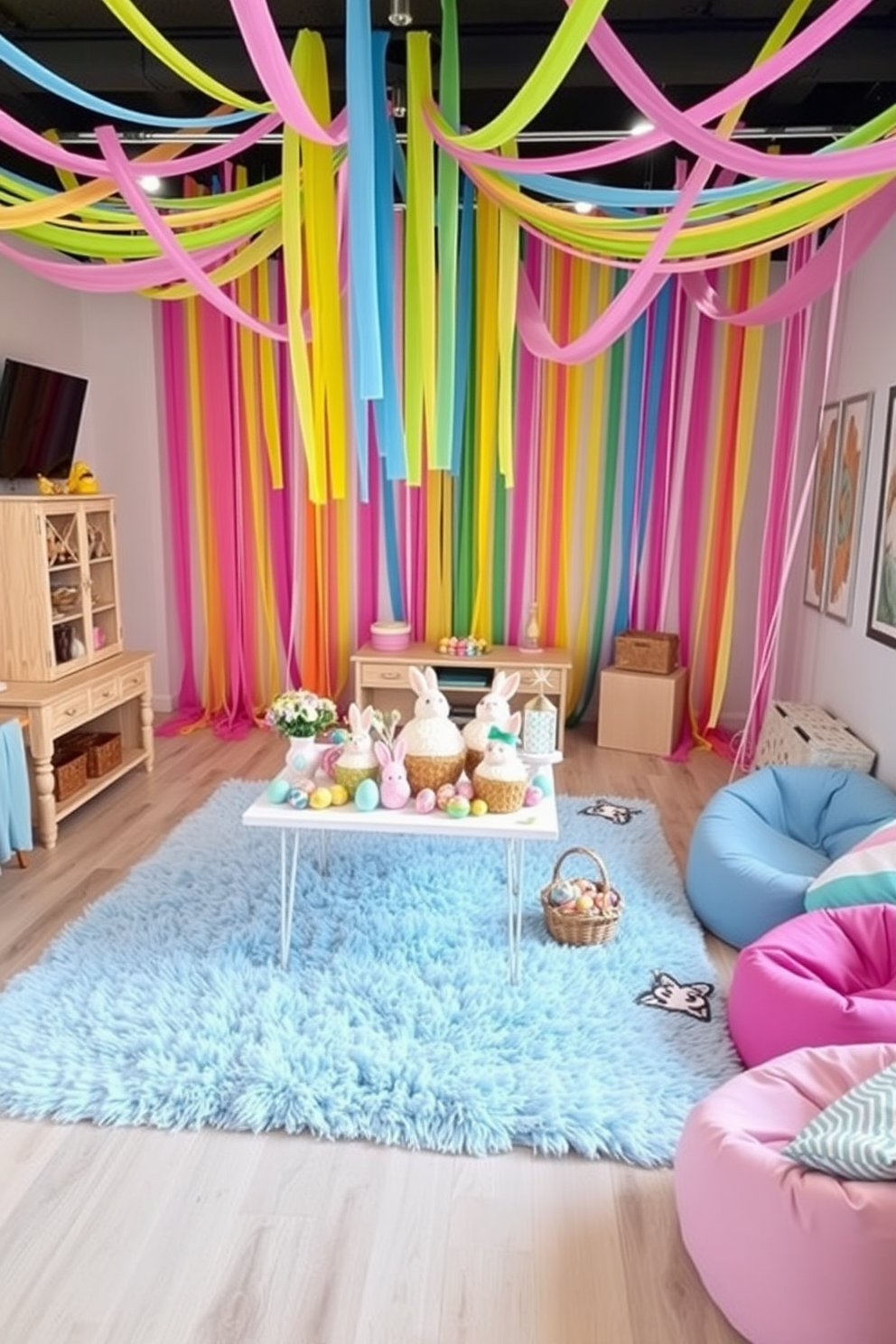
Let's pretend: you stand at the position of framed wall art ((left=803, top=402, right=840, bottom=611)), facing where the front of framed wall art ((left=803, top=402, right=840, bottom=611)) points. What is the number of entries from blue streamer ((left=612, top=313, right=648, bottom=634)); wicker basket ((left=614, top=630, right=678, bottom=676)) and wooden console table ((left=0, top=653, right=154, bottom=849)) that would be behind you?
0

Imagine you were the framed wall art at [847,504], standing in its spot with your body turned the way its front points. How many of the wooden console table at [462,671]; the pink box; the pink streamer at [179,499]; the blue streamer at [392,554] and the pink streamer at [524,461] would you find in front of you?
5

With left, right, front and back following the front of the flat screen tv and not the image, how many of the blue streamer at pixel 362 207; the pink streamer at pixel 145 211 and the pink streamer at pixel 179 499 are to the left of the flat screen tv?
1

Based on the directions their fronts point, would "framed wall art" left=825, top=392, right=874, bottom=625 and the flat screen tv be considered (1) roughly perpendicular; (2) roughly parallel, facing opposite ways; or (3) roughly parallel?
roughly parallel, facing opposite ways

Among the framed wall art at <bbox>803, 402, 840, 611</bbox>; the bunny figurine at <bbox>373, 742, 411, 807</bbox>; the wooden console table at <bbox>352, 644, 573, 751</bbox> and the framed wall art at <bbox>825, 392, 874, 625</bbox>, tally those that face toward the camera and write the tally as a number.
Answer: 2

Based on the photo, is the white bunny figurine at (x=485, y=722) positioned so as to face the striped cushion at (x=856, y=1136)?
no

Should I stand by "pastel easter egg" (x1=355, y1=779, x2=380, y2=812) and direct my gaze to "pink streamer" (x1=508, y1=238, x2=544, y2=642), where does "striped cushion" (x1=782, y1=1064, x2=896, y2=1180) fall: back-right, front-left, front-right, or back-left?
back-right

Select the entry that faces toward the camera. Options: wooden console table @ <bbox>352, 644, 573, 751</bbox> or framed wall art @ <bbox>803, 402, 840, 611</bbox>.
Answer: the wooden console table

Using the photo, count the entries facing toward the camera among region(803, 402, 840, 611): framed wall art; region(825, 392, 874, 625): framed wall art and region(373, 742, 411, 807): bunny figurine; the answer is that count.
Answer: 1

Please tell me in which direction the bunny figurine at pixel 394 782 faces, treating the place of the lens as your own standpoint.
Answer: facing the viewer

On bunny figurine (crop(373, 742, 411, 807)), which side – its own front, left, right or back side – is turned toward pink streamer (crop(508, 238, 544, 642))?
back

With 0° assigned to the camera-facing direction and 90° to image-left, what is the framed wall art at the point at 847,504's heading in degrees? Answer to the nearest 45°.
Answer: approximately 90°

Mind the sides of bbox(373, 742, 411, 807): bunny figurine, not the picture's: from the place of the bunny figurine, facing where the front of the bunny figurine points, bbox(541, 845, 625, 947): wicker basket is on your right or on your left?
on your left

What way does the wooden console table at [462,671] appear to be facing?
toward the camera

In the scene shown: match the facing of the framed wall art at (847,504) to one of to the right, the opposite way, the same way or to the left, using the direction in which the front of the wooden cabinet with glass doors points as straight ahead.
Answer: the opposite way

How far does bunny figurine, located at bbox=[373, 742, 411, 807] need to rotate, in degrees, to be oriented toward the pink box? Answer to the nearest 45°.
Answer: approximately 180°

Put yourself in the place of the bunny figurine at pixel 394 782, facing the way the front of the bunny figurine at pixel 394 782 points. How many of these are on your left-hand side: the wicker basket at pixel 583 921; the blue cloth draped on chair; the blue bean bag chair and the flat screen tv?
2

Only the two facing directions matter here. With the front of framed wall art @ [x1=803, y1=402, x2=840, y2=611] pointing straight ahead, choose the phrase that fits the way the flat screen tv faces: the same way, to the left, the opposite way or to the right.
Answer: the opposite way

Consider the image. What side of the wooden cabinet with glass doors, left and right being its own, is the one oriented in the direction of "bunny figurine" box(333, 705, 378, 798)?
front
